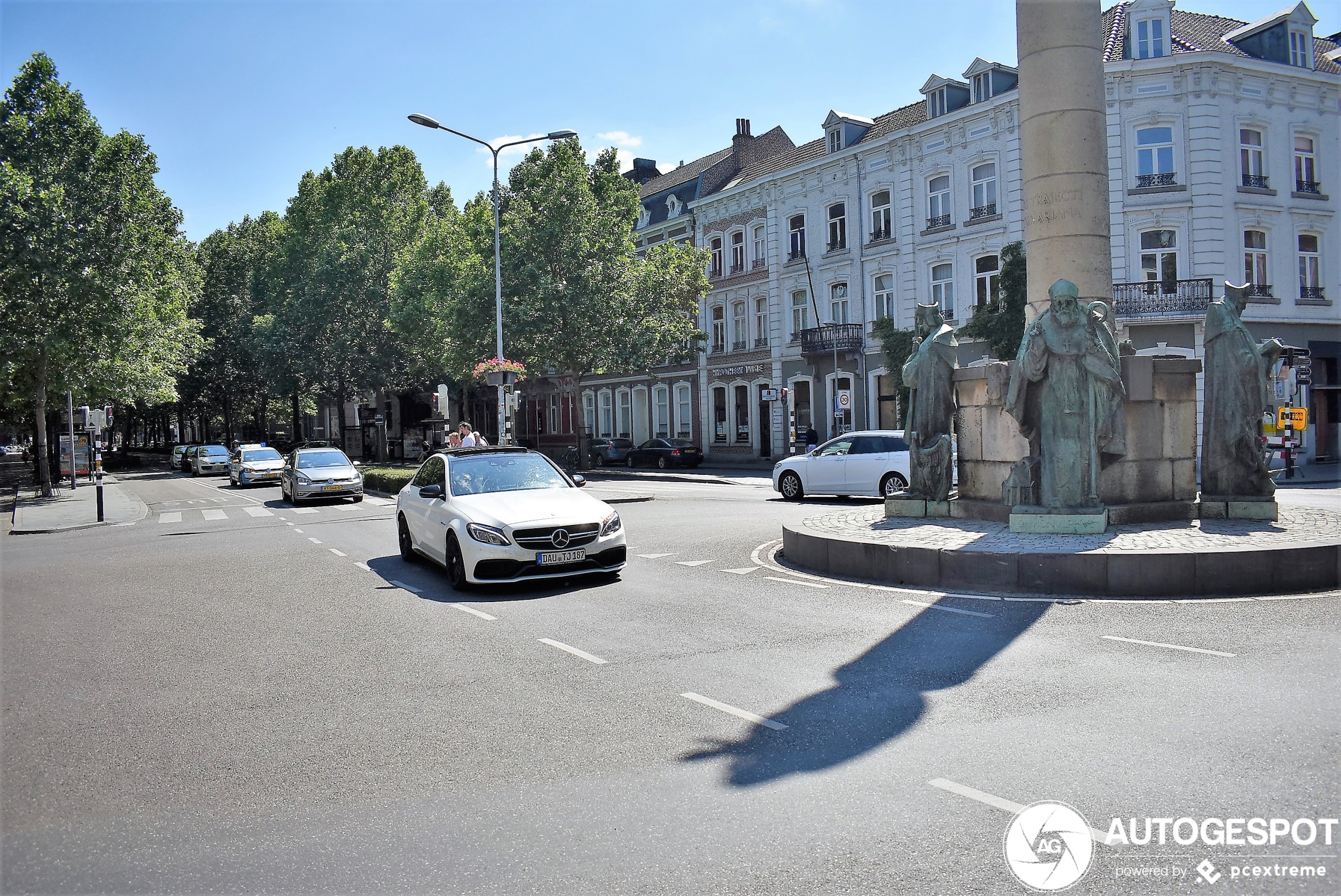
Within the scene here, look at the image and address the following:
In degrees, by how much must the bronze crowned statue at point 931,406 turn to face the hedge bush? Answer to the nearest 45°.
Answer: approximately 45° to its right

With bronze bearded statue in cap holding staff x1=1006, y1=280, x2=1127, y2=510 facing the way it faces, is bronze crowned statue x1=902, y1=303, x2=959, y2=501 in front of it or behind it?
behind

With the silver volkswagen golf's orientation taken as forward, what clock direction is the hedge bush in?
The hedge bush is roughly at 7 o'clock from the silver volkswagen golf.

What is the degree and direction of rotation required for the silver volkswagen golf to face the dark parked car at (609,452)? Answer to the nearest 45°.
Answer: approximately 135° to its left

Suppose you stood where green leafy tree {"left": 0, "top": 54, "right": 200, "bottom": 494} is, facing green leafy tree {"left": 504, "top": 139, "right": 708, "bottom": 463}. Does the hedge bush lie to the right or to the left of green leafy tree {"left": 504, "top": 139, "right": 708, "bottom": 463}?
right

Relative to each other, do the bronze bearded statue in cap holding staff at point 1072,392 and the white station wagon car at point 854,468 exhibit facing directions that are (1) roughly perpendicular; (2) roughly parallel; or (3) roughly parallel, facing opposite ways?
roughly perpendicular

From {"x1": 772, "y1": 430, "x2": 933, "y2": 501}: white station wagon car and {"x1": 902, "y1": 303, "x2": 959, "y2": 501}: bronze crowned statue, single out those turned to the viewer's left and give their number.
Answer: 2

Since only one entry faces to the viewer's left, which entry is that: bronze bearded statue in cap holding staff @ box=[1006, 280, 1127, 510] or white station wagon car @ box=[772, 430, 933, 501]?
the white station wagon car

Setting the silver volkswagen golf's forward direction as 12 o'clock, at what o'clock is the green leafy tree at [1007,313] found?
The green leafy tree is roughly at 9 o'clock from the silver volkswagen golf.

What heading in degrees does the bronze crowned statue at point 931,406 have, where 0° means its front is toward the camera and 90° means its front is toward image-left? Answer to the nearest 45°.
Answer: approximately 90°

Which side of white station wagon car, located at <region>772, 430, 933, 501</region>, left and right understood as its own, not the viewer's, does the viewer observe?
left
